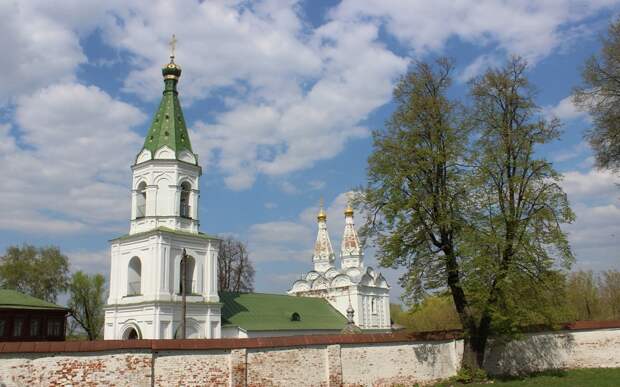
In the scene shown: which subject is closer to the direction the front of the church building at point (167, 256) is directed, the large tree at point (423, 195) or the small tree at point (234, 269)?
the large tree

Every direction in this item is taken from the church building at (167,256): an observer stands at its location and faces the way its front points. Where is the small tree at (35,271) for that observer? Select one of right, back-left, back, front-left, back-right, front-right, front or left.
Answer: right

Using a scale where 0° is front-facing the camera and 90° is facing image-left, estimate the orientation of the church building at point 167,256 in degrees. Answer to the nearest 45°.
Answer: approximately 45°

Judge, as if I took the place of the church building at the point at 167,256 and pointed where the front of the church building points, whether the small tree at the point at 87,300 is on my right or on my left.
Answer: on my right

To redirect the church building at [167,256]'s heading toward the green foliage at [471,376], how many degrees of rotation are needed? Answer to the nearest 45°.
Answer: approximately 90° to its left

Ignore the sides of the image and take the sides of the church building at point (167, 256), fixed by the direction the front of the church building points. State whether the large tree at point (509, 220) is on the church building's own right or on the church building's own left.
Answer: on the church building's own left

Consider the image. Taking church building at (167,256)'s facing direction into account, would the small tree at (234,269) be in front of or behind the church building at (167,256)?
behind

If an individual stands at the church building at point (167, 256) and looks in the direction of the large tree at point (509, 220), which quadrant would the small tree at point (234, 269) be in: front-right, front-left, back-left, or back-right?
back-left

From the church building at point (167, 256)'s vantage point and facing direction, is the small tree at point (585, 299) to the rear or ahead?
to the rear

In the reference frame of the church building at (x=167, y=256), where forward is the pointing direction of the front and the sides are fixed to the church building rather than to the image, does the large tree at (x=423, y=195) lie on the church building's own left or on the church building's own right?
on the church building's own left

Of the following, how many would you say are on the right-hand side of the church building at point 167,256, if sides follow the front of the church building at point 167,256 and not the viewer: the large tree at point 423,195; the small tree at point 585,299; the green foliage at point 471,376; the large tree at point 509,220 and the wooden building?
1

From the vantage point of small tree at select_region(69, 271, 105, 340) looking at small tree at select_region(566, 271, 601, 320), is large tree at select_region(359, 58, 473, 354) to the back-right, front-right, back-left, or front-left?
front-right

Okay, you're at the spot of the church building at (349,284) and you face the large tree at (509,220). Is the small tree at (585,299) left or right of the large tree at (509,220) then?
left

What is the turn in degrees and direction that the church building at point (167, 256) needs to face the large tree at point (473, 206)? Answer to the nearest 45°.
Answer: approximately 90° to its left
